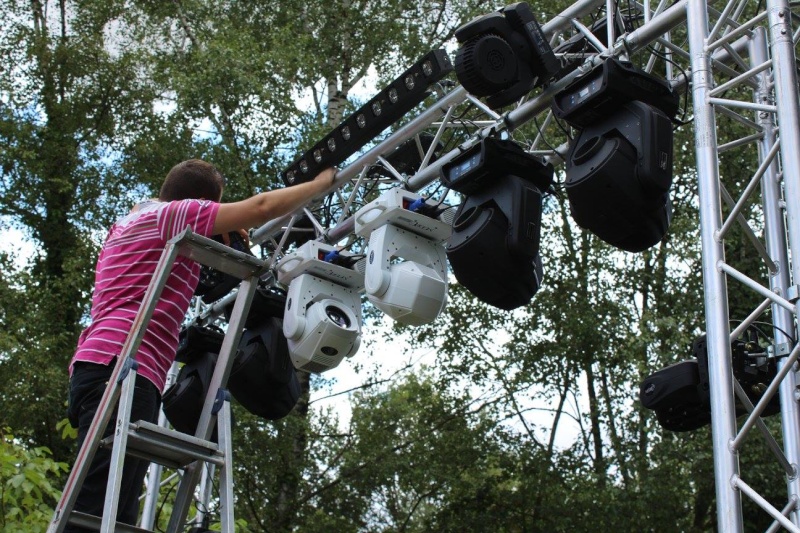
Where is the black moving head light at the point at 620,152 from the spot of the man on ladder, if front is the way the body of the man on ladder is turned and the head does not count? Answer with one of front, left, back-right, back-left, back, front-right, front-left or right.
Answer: front-right

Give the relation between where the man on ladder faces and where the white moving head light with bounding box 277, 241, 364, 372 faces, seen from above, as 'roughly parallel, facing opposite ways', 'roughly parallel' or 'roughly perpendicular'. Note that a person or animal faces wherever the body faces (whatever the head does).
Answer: roughly perpendicular

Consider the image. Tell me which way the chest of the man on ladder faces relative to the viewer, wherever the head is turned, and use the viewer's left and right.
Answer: facing away from the viewer and to the right of the viewer

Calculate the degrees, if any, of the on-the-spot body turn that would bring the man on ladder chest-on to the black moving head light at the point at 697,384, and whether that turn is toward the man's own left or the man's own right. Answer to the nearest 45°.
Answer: approximately 45° to the man's own right

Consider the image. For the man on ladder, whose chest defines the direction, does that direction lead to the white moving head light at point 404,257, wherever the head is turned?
no

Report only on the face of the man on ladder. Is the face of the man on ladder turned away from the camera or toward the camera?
away from the camera
